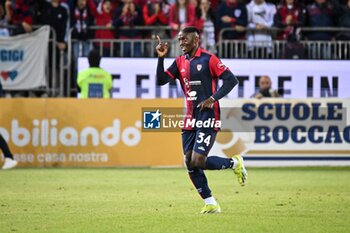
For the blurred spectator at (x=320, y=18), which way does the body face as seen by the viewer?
toward the camera

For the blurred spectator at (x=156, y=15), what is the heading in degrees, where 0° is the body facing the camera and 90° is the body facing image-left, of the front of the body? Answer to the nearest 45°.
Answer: approximately 0°

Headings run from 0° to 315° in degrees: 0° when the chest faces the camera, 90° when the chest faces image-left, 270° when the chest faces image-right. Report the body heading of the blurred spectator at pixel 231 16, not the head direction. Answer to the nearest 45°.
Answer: approximately 0°

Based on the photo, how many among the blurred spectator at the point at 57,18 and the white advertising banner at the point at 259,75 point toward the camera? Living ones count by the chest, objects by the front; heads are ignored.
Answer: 2

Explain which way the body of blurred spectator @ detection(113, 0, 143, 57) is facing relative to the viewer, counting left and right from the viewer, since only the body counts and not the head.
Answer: facing the viewer

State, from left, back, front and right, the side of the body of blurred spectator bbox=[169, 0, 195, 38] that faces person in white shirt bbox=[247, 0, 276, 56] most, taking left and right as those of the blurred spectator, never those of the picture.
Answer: left

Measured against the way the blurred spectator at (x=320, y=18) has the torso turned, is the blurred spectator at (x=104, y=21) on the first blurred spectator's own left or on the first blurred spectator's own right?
on the first blurred spectator's own right

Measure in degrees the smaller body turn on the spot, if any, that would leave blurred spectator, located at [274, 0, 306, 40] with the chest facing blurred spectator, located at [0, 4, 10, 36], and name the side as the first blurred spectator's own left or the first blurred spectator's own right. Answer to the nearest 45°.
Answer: approximately 90° to the first blurred spectator's own right

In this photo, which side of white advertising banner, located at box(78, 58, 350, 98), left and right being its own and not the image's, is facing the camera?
front

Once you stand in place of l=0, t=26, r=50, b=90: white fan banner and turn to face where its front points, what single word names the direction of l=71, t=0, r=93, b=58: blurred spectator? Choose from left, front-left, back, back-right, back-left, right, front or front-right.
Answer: left

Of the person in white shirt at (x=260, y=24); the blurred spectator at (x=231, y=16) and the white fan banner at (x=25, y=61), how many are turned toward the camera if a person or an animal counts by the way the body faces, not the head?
3

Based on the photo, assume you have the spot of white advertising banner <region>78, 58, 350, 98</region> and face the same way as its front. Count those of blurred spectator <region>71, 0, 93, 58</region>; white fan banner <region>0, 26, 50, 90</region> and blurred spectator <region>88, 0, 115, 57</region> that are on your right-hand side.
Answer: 3

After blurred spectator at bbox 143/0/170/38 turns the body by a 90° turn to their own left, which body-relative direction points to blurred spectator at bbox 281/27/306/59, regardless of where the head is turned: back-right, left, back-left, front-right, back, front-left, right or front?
front
